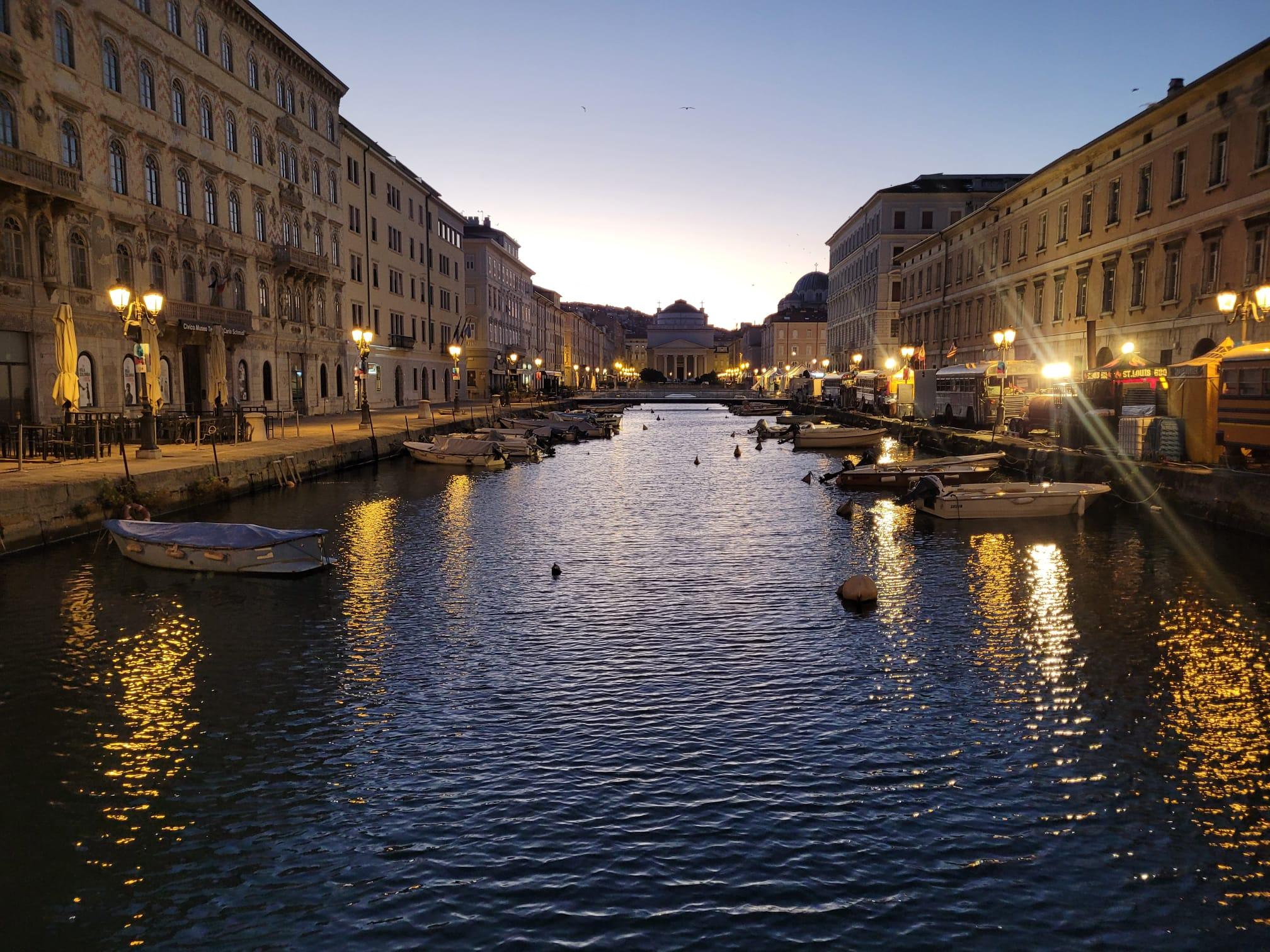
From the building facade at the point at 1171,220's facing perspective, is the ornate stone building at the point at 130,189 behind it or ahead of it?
ahead

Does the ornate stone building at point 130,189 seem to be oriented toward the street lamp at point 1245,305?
yes

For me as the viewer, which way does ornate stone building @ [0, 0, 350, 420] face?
facing the viewer and to the right of the viewer

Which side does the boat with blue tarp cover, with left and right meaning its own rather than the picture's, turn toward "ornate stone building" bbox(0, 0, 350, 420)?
right

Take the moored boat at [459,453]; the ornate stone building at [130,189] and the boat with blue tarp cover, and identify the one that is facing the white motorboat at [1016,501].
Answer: the ornate stone building

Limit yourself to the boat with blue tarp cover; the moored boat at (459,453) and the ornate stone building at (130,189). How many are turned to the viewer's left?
2

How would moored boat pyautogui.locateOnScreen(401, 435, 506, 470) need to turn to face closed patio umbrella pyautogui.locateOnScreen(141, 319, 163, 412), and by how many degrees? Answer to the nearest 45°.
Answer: approximately 45° to its left

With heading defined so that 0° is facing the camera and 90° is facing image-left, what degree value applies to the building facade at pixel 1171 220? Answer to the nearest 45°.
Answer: approximately 45°

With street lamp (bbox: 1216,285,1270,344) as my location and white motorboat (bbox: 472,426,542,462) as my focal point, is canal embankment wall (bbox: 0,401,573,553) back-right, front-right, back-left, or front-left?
front-left

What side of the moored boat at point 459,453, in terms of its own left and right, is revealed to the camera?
left

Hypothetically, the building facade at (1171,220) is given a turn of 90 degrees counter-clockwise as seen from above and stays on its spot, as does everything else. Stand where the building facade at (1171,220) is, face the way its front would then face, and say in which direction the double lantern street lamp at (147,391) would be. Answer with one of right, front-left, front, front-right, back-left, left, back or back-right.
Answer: right

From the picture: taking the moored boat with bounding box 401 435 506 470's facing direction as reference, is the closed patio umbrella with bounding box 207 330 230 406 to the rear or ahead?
ahead

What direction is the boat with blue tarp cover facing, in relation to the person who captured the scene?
facing to the left of the viewer

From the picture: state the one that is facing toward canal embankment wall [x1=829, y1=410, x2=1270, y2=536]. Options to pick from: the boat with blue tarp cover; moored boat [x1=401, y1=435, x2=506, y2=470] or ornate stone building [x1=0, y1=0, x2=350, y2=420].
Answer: the ornate stone building

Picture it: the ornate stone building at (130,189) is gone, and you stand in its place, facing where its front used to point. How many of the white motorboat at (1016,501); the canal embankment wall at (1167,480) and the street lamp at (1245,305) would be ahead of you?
3
